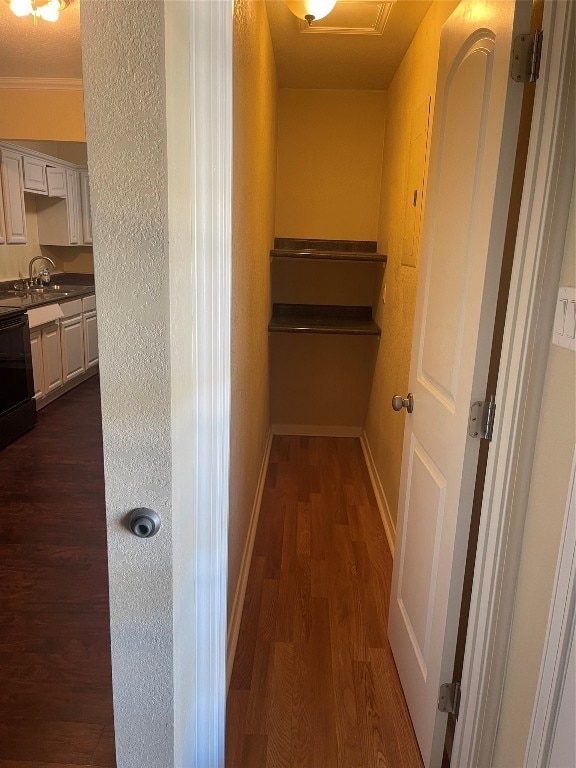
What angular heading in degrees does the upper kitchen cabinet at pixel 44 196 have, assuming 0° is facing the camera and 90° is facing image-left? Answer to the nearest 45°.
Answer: approximately 315°

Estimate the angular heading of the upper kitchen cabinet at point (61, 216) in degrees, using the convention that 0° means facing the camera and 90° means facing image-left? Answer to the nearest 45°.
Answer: approximately 315°

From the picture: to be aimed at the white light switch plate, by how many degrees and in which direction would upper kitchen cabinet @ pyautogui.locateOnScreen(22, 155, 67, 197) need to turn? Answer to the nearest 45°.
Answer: approximately 45° to its right

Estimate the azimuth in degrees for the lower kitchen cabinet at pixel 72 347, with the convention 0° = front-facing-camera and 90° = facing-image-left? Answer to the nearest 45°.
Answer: approximately 315°

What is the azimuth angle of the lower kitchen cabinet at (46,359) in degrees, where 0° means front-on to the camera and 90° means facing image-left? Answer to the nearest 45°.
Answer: approximately 315°

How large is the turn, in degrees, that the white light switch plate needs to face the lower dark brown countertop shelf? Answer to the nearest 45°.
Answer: approximately 90° to its right
